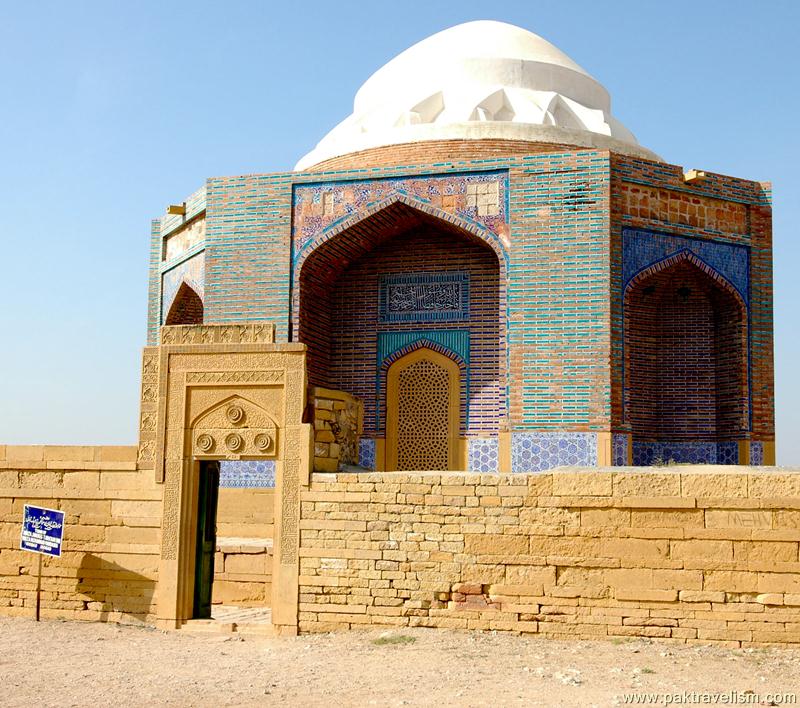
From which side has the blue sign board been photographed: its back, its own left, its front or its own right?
front

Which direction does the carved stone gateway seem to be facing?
toward the camera

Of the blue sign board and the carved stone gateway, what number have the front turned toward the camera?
2

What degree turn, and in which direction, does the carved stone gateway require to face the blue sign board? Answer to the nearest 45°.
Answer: approximately 90° to its right

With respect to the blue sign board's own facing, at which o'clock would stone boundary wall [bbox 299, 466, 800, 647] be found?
The stone boundary wall is roughly at 10 o'clock from the blue sign board.

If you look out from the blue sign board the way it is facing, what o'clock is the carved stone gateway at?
The carved stone gateway is roughly at 10 o'clock from the blue sign board.

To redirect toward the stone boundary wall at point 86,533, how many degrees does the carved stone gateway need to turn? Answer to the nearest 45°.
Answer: approximately 135° to its right
